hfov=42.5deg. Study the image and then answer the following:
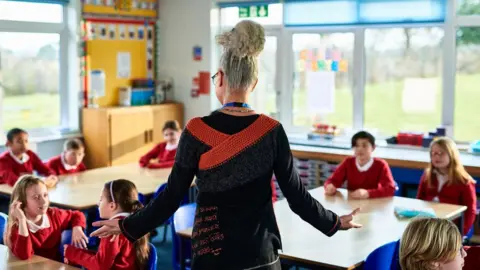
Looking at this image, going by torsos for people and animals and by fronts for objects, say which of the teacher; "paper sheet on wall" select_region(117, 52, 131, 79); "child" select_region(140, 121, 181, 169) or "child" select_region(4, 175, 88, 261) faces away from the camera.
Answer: the teacher

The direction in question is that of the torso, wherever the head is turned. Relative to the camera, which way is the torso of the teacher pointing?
away from the camera

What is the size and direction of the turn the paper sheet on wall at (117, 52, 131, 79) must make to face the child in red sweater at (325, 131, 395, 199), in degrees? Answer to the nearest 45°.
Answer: approximately 45° to its left

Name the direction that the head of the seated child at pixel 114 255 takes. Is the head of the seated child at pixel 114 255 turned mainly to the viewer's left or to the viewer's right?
to the viewer's left

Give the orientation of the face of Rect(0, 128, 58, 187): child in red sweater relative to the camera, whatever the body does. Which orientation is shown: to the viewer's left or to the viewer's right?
to the viewer's right

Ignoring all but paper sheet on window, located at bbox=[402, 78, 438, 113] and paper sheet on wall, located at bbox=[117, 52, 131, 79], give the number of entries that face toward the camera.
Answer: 2

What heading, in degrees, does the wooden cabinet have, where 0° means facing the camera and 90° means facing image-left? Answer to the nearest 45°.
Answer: approximately 315°

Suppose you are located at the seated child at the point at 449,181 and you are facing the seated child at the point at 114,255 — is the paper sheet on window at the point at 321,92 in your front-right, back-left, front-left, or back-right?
back-right

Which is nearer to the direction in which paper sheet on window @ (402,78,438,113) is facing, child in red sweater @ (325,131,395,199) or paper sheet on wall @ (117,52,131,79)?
the child in red sweater
